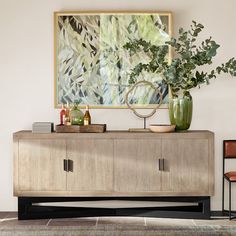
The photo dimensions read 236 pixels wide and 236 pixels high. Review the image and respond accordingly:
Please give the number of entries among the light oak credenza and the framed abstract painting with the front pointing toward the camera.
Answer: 2

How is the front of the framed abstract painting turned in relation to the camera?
facing the viewer

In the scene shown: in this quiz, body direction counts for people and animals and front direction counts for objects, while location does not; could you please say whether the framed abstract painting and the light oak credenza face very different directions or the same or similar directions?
same or similar directions

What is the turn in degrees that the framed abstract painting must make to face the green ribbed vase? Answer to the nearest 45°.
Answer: approximately 90° to its left
